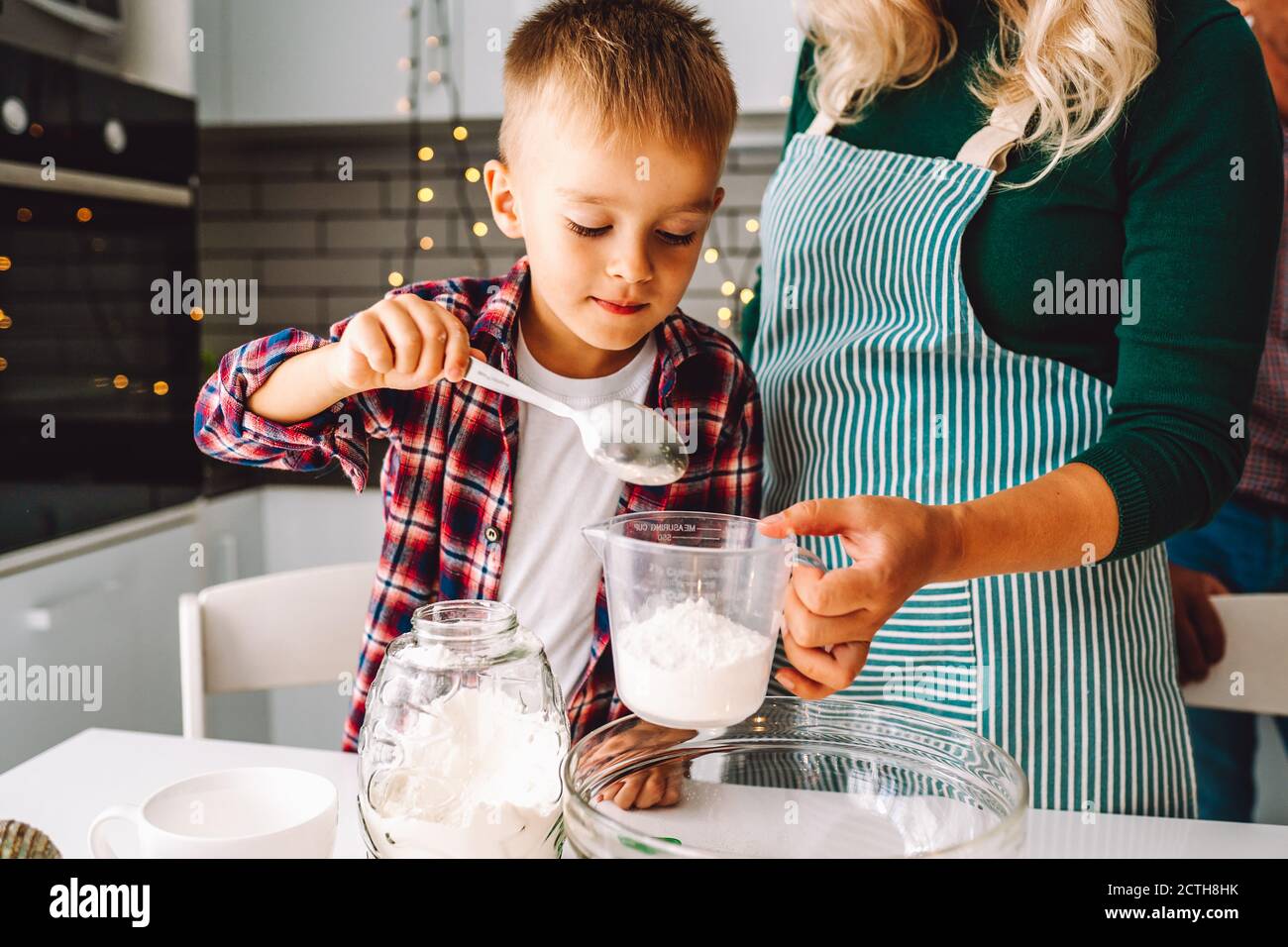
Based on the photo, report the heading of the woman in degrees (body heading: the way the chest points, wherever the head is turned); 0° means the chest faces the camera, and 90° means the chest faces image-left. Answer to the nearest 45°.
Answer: approximately 45°

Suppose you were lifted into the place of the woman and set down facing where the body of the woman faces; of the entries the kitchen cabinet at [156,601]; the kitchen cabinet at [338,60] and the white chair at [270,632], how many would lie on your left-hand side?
0

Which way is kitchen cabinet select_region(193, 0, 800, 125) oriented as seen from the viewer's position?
toward the camera

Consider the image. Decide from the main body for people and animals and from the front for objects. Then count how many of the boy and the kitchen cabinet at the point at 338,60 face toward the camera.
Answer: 2

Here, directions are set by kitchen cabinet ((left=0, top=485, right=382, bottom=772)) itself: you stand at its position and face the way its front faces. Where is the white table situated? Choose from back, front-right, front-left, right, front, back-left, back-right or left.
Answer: front-right

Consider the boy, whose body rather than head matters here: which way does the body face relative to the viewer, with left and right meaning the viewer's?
facing the viewer

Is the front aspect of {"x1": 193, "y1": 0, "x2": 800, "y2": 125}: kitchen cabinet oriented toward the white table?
yes

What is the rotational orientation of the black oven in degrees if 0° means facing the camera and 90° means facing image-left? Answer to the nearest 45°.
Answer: approximately 315°

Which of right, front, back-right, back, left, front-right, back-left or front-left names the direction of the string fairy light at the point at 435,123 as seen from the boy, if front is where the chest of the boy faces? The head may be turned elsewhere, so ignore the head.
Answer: back
